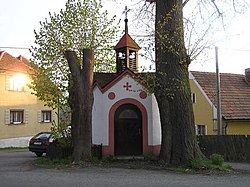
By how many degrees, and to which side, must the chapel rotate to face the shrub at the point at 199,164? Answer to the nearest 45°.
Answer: approximately 45° to its left

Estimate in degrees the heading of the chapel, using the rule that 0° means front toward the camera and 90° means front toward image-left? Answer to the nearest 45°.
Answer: approximately 0°

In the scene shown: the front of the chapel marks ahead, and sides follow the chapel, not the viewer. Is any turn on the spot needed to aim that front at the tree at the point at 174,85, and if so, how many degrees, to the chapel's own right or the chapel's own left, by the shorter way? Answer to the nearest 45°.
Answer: approximately 45° to the chapel's own left

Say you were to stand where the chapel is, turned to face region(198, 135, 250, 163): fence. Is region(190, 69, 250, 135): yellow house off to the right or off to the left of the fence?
left

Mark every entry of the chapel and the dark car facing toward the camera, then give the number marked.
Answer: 1
